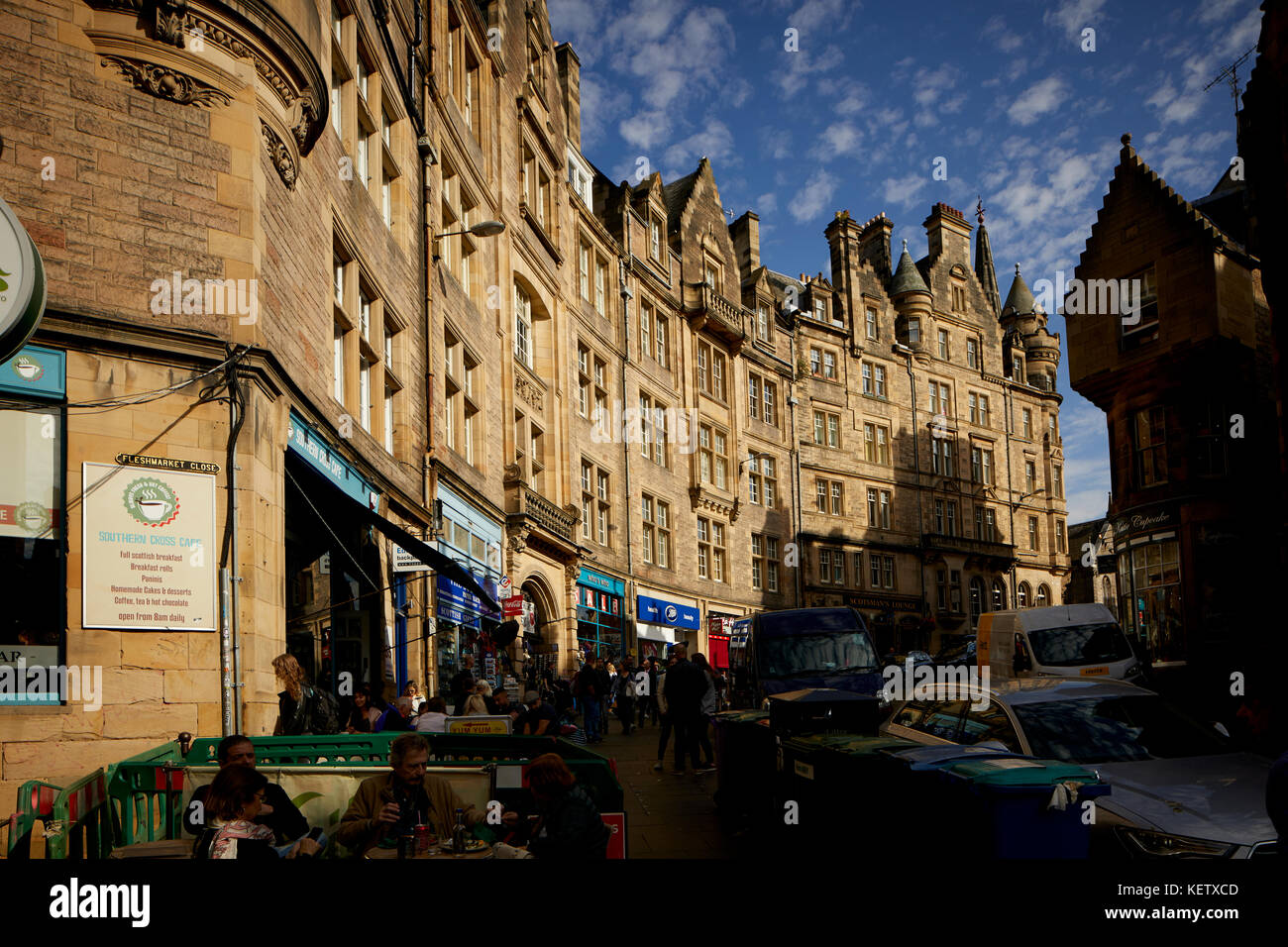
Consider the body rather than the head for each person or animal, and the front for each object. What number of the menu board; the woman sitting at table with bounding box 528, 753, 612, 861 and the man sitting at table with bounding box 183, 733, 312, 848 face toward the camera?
2

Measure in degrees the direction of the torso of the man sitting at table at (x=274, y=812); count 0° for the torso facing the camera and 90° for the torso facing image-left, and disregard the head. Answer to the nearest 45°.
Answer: approximately 0°

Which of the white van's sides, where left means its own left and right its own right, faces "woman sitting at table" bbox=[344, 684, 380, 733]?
right

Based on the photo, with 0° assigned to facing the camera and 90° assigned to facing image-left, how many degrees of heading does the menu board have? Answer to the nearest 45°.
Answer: approximately 0°

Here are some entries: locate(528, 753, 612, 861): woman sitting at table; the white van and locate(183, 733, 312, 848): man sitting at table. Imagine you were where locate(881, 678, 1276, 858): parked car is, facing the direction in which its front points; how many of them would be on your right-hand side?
2
